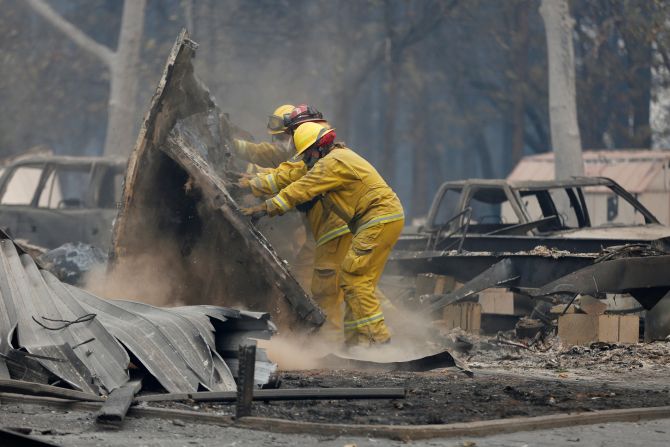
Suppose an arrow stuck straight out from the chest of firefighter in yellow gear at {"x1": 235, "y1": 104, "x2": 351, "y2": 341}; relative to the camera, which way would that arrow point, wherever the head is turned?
to the viewer's left

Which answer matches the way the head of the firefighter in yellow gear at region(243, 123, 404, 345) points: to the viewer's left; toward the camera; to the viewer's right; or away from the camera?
to the viewer's left

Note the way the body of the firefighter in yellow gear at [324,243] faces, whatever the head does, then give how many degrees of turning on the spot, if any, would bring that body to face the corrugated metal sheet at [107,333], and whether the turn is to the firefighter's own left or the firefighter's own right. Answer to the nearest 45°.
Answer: approximately 45° to the firefighter's own left

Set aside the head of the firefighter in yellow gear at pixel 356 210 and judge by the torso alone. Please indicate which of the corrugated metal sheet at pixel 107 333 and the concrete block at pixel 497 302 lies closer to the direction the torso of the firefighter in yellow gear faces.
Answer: the corrugated metal sheet

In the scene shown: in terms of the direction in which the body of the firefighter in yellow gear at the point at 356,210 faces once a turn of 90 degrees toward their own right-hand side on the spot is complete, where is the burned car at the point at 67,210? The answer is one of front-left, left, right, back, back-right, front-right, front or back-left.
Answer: front-left

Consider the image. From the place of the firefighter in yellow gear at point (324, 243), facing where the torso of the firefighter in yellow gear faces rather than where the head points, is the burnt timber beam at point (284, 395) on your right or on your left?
on your left

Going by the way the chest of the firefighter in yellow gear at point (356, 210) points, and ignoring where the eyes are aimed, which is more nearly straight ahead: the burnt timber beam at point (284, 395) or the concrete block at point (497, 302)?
the burnt timber beam

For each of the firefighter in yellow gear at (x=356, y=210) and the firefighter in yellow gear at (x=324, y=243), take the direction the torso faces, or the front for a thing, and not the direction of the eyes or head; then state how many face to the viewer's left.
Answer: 2

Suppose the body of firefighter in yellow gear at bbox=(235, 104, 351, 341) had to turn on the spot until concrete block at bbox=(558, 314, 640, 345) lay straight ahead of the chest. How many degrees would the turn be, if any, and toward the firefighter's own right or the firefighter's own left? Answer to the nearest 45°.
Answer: approximately 180°

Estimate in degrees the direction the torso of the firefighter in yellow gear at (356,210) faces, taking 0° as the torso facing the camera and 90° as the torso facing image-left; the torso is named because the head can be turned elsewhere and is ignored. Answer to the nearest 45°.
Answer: approximately 90°

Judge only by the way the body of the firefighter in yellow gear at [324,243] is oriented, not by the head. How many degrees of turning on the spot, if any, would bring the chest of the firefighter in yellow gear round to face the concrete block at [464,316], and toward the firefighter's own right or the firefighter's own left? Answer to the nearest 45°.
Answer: approximately 135° to the firefighter's own right

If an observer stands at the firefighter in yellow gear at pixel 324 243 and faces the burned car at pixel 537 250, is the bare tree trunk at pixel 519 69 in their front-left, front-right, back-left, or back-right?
front-left

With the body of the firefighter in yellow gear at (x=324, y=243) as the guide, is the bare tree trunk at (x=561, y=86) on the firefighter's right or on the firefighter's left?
on the firefighter's right
